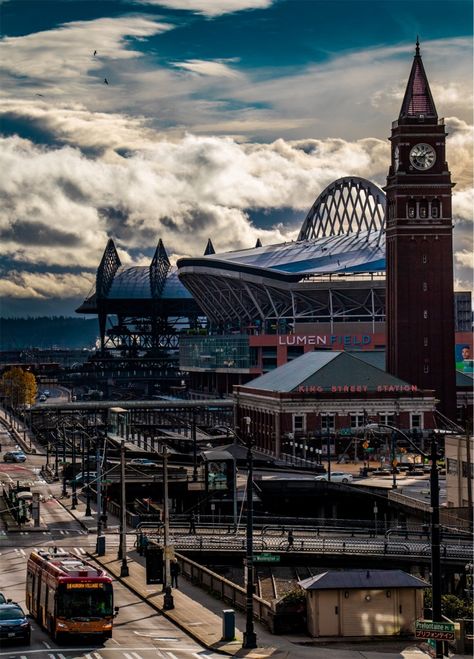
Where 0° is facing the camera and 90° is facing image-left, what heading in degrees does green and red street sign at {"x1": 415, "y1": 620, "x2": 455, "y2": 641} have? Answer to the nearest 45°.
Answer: approximately 0°
